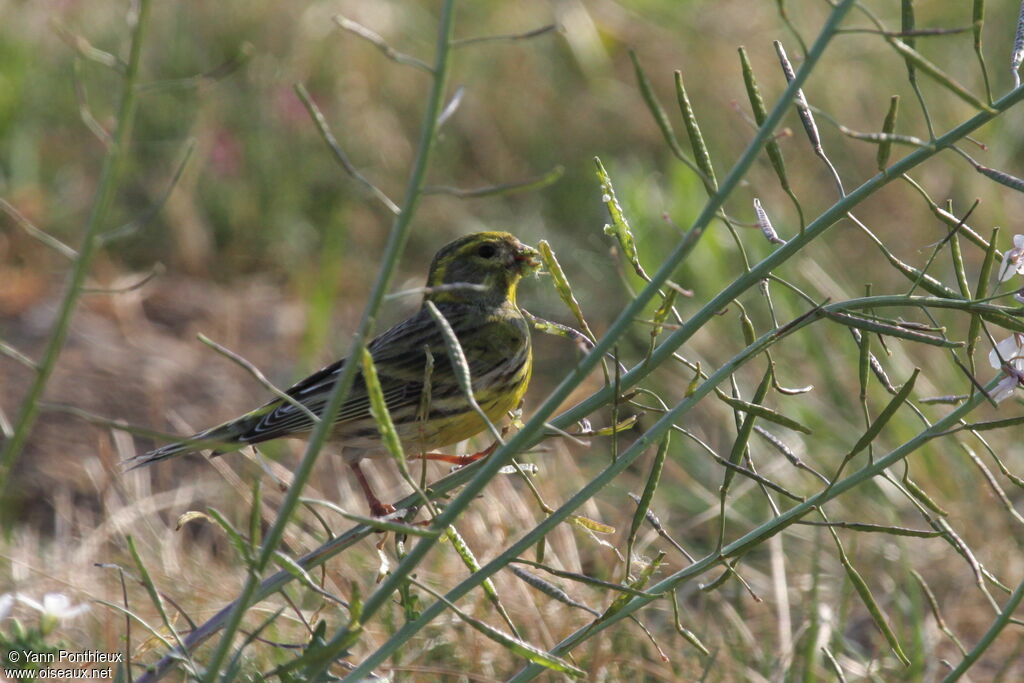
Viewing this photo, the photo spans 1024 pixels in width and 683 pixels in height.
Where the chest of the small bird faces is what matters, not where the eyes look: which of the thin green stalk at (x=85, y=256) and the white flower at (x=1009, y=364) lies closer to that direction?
the white flower

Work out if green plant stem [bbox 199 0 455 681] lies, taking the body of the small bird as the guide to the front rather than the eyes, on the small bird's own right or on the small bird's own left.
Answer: on the small bird's own right

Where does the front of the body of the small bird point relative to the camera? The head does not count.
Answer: to the viewer's right

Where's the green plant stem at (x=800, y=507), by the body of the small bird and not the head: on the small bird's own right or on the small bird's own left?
on the small bird's own right
